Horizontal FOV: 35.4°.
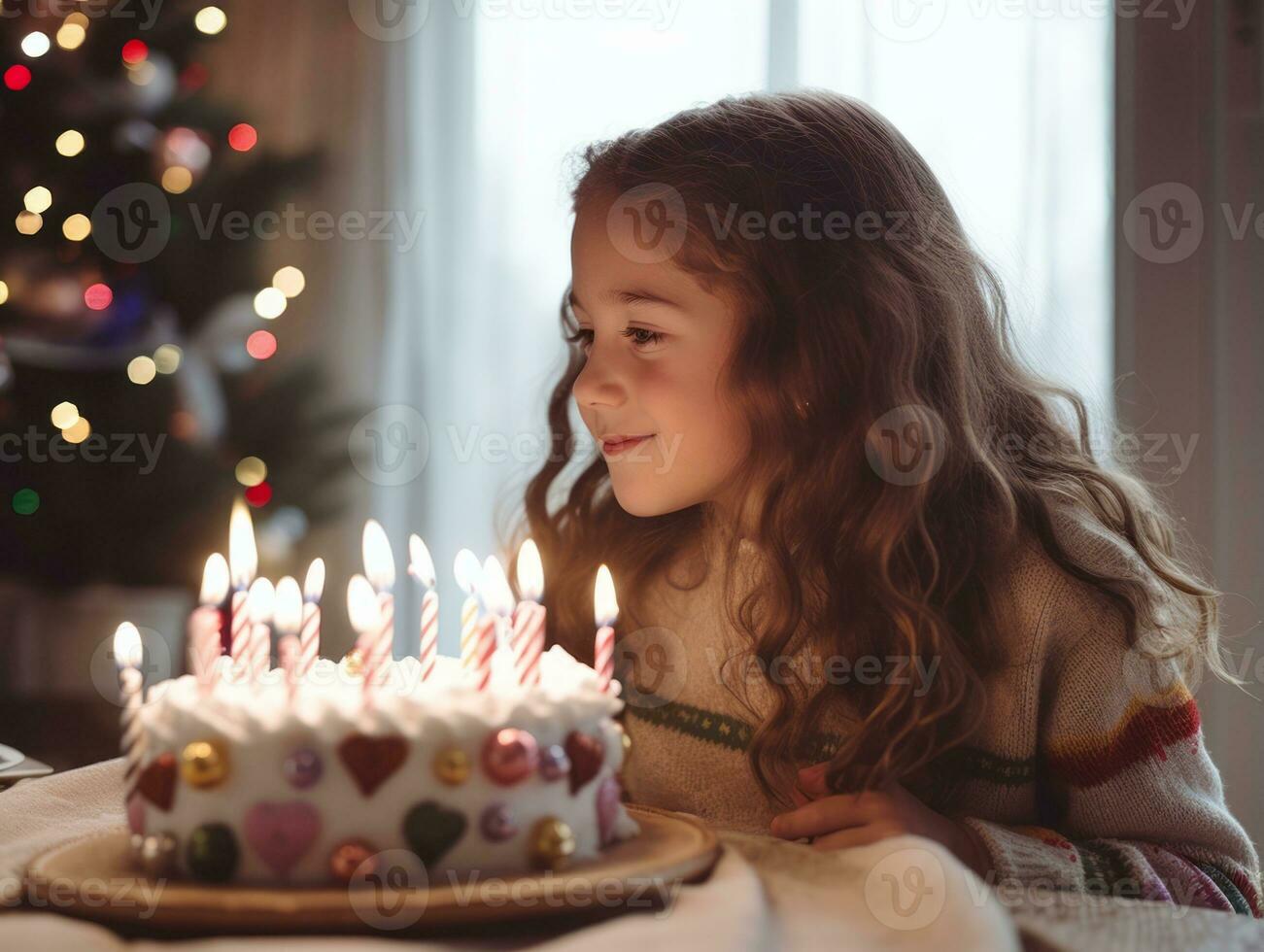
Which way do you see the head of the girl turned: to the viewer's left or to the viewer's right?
to the viewer's left

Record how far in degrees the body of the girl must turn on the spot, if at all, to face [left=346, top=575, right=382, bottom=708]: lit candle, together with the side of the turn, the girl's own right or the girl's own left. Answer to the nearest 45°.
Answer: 0° — they already face it

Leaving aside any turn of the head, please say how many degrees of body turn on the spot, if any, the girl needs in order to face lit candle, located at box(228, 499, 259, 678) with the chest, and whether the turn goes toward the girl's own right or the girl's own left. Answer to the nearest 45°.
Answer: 0° — they already face it

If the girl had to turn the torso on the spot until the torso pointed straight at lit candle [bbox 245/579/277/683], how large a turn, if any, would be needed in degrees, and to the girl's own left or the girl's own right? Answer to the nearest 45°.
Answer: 0° — they already face it

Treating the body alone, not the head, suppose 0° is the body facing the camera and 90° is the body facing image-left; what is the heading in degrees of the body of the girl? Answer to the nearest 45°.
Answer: approximately 45°
